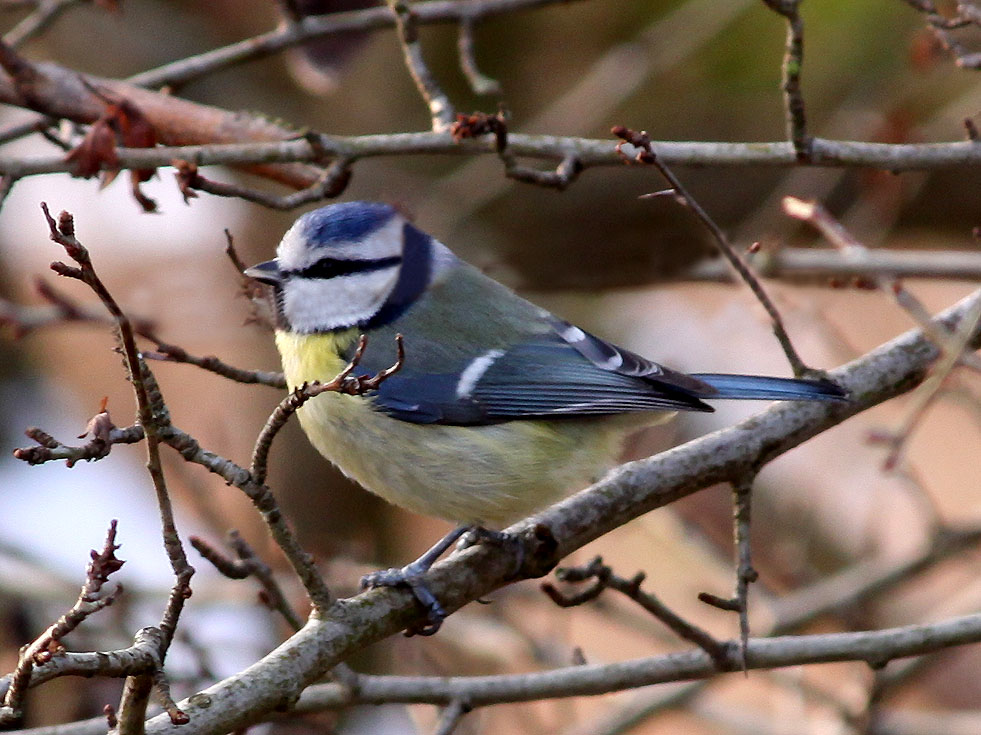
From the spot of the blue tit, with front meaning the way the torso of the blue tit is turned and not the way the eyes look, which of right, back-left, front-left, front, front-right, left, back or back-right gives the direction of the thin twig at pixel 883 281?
back

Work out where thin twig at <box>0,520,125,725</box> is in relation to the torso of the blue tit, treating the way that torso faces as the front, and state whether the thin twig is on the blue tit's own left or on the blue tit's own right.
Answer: on the blue tit's own left

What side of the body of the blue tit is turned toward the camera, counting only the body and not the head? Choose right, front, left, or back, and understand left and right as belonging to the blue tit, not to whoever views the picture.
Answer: left

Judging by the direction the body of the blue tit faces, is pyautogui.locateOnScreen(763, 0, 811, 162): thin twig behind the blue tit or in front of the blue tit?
behind
